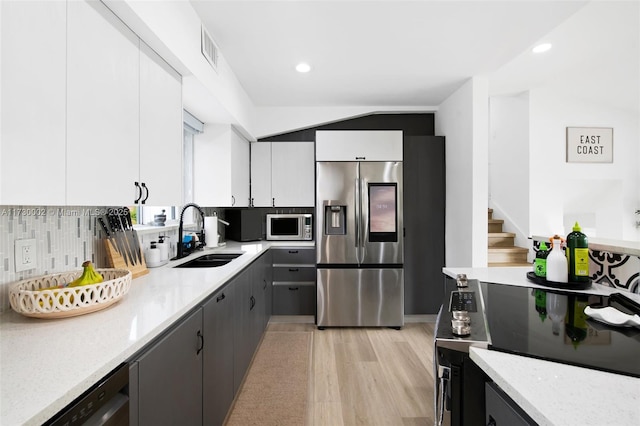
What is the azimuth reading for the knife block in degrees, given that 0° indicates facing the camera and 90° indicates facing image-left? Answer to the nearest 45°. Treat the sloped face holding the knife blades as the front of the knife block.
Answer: approximately 315°

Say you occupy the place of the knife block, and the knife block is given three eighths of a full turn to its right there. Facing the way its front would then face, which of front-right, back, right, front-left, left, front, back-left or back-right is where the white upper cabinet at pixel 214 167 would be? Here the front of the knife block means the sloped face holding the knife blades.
back-right

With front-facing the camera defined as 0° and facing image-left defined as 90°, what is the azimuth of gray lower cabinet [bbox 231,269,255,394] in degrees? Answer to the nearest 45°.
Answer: approximately 270°

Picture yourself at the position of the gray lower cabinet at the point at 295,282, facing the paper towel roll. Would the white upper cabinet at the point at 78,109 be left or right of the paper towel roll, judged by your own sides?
left

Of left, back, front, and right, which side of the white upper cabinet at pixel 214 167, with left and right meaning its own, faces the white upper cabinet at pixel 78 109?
right

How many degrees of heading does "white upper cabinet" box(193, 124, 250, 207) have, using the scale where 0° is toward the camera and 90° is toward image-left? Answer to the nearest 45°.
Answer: approximately 270°

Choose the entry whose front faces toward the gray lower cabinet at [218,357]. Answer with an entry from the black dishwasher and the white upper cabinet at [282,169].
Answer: the white upper cabinet

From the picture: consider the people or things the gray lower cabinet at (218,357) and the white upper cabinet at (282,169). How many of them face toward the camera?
1

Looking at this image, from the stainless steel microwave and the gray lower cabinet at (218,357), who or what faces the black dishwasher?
the stainless steel microwave

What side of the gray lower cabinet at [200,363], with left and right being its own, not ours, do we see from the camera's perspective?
right

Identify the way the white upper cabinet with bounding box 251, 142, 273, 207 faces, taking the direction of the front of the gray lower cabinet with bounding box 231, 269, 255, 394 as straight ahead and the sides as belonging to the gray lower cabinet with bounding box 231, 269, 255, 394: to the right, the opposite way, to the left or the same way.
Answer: to the right

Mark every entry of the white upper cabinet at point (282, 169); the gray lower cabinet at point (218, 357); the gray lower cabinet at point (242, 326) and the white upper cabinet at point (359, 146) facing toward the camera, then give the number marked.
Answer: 2

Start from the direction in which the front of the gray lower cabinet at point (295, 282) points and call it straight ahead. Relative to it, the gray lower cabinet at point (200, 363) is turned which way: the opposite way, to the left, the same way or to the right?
to the left
